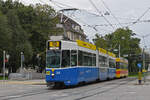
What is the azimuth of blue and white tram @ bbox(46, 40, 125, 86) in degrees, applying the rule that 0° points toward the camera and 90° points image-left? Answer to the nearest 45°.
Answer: approximately 45°

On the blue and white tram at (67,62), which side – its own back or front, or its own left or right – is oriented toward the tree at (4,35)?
right
